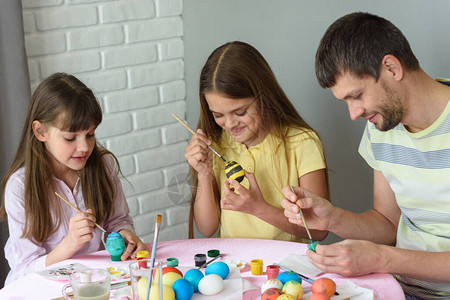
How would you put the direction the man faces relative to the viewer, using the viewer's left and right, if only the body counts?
facing the viewer and to the left of the viewer

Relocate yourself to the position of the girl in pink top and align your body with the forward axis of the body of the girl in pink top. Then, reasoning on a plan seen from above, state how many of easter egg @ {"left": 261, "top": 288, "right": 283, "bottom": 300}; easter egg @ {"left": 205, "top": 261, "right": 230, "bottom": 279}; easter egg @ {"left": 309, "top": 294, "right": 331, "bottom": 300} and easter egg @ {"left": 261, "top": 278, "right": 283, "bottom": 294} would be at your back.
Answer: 0

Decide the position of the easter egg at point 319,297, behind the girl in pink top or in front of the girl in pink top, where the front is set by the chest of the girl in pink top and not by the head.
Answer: in front

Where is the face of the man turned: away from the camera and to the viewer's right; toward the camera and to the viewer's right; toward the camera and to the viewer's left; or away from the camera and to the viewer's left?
toward the camera and to the viewer's left

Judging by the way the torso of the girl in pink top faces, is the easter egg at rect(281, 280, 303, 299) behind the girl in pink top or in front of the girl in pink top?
in front

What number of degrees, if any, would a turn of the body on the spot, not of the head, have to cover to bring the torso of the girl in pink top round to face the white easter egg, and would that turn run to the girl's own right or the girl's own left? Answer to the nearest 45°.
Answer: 0° — they already face it

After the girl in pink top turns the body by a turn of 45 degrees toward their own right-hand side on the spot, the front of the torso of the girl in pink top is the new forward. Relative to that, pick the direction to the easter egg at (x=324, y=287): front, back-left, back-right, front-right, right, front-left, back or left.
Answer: front-left

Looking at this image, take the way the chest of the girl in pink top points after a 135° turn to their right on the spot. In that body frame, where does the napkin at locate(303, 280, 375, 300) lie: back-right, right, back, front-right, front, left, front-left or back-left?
back-left

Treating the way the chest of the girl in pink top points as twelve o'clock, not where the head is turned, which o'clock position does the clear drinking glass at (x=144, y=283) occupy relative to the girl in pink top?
The clear drinking glass is roughly at 1 o'clock from the girl in pink top.

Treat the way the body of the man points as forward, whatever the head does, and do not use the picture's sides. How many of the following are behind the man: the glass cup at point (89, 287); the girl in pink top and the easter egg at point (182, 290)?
0

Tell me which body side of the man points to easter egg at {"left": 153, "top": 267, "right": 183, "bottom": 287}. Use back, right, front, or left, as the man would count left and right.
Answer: front

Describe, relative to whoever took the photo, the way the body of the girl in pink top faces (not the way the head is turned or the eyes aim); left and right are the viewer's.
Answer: facing the viewer and to the right of the viewer

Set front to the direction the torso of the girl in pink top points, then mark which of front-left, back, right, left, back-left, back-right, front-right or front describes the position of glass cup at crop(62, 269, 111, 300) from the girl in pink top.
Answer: front-right

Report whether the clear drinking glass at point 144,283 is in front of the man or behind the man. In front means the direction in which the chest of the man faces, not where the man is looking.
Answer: in front

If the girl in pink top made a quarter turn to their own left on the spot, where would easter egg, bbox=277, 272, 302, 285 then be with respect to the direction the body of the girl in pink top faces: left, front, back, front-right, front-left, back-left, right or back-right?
right

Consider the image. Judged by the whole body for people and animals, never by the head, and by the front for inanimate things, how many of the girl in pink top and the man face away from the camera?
0

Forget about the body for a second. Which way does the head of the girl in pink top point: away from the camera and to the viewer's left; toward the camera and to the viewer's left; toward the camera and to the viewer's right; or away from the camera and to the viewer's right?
toward the camera and to the viewer's right

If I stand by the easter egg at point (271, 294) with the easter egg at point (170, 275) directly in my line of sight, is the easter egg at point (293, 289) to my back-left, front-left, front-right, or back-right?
back-right
